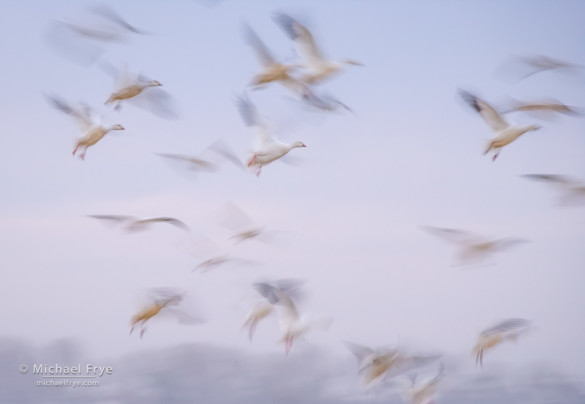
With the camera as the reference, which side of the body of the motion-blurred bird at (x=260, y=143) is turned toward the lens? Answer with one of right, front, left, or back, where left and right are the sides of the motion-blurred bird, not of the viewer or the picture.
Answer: right

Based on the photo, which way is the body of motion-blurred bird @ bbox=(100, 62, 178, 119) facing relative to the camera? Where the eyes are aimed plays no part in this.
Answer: to the viewer's right

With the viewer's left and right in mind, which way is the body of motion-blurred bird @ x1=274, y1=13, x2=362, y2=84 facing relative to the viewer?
facing to the right of the viewer

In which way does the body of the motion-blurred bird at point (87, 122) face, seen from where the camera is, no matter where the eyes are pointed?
to the viewer's right

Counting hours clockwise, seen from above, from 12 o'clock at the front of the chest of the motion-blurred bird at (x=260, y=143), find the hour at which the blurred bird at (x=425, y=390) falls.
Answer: The blurred bird is roughly at 1 o'clock from the motion-blurred bird.
